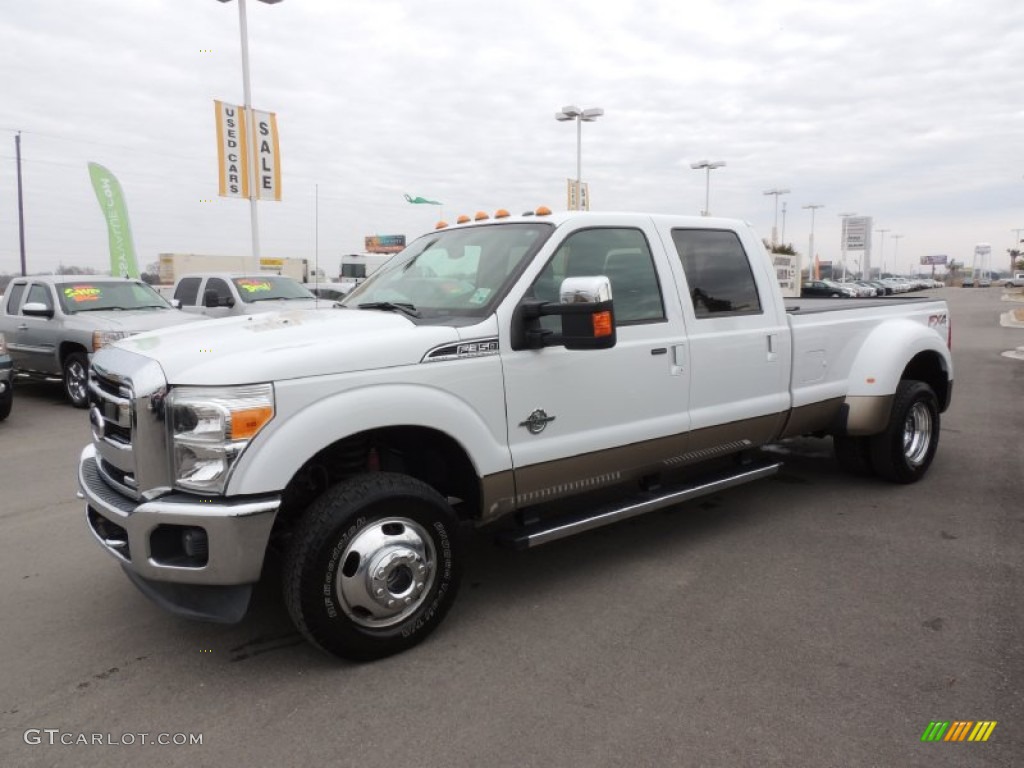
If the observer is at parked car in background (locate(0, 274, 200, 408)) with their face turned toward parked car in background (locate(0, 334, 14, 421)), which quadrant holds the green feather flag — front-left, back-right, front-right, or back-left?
back-right

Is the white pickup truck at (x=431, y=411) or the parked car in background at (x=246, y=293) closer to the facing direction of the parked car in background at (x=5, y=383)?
the white pickup truck

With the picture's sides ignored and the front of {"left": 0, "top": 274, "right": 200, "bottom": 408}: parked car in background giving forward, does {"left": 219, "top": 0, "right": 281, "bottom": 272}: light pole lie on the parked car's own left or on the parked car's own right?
on the parked car's own left

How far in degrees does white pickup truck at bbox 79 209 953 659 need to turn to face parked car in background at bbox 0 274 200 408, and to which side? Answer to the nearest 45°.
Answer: approximately 90° to its right

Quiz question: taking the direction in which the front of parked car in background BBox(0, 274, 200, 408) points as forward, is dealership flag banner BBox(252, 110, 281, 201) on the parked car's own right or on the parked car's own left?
on the parked car's own left

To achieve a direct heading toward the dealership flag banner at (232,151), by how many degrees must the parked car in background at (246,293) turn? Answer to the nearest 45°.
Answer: approximately 135° to its left

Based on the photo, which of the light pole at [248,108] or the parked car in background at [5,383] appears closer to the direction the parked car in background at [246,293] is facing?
the parked car in background

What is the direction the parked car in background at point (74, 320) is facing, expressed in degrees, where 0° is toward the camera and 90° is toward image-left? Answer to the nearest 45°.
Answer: approximately 315°
